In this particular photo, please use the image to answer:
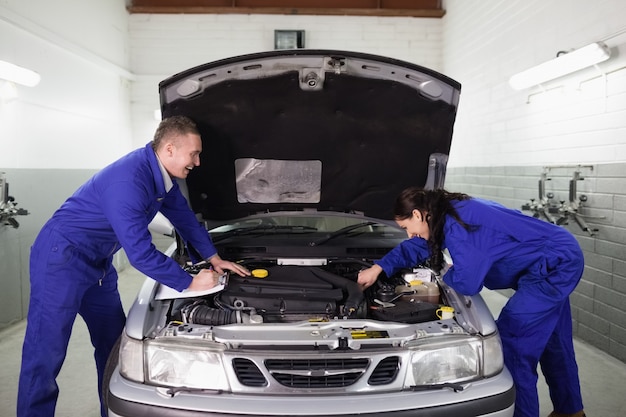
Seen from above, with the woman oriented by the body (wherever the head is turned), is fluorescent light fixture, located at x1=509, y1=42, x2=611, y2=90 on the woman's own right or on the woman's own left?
on the woman's own right

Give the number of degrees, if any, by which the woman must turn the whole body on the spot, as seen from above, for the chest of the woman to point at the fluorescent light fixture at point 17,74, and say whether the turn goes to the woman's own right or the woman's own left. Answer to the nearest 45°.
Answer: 0° — they already face it

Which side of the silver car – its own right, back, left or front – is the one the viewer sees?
front

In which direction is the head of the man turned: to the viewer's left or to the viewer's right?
to the viewer's right

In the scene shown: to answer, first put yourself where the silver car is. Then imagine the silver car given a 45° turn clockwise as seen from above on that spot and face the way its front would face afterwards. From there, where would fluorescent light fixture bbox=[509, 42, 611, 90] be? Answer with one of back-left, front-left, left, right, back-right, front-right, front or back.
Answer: back

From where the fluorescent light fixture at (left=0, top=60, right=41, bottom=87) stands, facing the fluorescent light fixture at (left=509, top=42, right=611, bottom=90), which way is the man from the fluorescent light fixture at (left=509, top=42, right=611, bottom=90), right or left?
right

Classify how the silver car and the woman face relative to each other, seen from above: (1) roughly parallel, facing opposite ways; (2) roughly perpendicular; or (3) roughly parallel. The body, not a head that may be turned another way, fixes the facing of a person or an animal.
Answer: roughly perpendicular

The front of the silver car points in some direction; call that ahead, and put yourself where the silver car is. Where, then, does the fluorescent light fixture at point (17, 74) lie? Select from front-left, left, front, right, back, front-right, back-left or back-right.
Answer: back-right

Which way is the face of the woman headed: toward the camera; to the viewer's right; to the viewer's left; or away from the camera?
to the viewer's left

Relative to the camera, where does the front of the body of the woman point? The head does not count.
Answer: to the viewer's left
